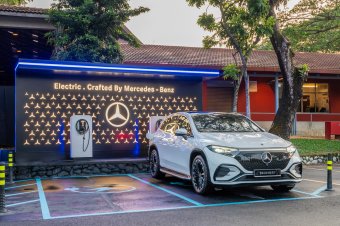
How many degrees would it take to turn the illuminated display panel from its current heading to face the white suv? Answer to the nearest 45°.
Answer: approximately 45° to its left

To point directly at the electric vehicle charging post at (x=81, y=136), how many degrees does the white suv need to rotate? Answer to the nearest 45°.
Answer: approximately 180°

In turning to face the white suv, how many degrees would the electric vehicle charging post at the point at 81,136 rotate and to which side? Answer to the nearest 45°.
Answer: approximately 45° to its left

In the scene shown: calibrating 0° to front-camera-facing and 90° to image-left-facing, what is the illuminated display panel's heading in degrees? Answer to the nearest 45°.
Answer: approximately 0°

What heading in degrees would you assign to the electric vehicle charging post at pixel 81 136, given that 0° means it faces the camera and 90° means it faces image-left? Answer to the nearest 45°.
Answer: approximately 0°

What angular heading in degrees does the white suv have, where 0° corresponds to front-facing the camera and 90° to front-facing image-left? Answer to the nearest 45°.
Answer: approximately 315°
